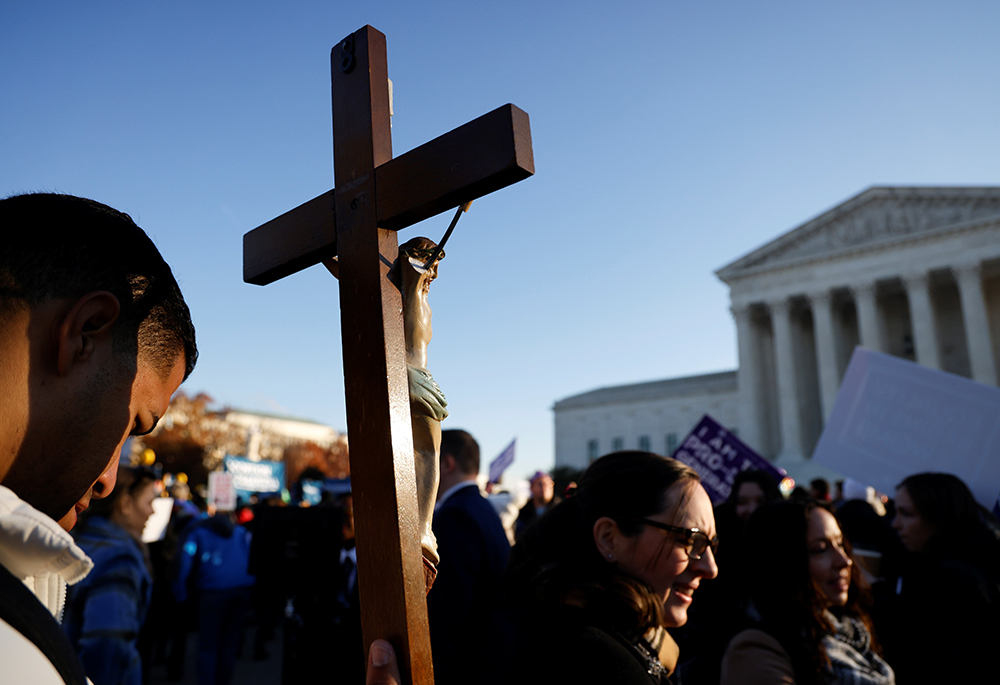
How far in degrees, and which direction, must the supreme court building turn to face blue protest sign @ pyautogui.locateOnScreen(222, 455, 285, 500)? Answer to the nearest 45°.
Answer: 0° — it already faces it

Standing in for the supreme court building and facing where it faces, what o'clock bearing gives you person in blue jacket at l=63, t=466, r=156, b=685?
The person in blue jacket is roughly at 11 o'clock from the supreme court building.

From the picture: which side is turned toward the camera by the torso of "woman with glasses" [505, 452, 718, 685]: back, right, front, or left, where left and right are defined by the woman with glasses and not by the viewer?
right

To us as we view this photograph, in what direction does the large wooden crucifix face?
facing away from the viewer and to the right of the viewer

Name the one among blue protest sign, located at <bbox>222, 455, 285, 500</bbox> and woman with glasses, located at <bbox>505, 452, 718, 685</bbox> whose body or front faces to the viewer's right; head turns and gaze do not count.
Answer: the woman with glasses

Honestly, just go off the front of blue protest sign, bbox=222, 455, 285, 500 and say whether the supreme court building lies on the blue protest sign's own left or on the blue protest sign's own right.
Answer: on the blue protest sign's own left

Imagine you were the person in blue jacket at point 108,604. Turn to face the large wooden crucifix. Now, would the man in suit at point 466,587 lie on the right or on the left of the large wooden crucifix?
left

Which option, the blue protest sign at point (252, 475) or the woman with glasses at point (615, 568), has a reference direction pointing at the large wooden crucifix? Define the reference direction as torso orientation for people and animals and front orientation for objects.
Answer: the blue protest sign

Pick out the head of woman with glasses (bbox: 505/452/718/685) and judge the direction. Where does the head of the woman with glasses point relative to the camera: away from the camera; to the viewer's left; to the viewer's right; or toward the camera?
to the viewer's right

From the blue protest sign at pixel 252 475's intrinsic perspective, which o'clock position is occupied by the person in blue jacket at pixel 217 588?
The person in blue jacket is roughly at 12 o'clock from the blue protest sign.
